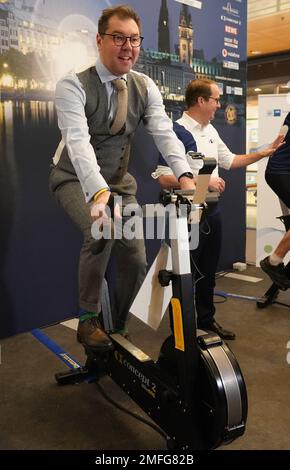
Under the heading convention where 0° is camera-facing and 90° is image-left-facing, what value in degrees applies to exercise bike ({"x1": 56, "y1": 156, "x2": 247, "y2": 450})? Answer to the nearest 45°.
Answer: approximately 315°
